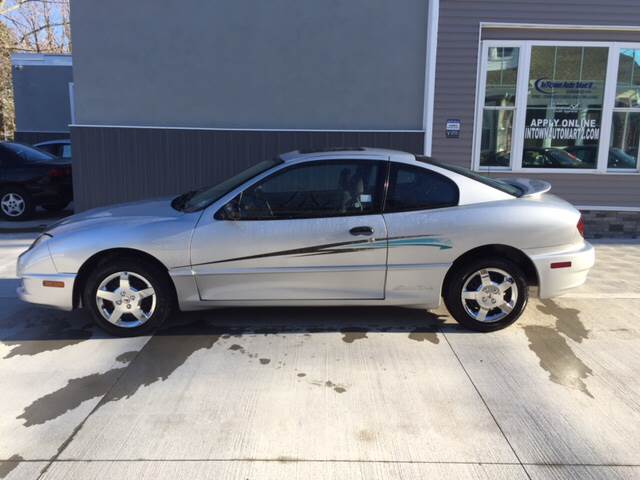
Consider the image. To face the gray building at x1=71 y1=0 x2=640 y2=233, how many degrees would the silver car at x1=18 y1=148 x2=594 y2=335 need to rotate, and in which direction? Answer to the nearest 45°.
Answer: approximately 90° to its right

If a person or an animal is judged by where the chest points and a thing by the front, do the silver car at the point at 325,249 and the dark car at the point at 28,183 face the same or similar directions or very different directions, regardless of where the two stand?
same or similar directions

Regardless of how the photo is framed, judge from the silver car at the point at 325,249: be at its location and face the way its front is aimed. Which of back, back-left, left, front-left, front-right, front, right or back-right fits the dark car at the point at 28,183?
front-right

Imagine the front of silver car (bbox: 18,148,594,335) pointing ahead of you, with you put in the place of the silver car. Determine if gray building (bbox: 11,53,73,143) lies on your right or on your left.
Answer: on your right

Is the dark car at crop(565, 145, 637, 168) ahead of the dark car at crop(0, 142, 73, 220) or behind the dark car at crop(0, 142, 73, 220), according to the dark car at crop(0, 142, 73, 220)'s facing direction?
behind

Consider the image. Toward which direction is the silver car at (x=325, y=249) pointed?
to the viewer's left

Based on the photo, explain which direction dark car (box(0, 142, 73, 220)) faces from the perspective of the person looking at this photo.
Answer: facing to the left of the viewer

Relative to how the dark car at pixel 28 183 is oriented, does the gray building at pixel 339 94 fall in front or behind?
behind
